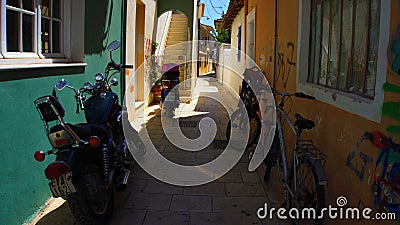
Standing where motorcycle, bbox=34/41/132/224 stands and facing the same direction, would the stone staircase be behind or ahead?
ahead

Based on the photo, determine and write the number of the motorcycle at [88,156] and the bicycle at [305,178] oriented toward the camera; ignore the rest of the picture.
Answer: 0

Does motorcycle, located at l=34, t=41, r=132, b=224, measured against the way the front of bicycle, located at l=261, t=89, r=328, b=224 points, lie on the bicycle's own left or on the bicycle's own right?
on the bicycle's own left

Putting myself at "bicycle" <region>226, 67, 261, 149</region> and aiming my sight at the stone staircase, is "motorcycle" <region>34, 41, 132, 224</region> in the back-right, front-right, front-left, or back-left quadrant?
back-left

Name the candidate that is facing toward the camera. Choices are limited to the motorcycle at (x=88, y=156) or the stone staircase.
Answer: the stone staircase

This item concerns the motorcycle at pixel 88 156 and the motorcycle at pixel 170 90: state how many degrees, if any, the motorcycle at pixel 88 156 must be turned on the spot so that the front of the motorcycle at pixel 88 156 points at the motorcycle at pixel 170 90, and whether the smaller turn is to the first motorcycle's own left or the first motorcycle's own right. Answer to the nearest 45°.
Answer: approximately 45° to the first motorcycle's own left

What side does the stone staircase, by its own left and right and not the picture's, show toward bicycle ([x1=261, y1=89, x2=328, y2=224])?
front

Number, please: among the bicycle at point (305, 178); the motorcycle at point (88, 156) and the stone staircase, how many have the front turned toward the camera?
1

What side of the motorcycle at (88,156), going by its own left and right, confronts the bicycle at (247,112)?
front

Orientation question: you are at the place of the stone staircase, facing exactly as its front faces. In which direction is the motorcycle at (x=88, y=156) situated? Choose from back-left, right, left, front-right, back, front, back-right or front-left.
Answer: front

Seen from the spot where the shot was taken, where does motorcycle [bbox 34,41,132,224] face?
facing away from the viewer and to the right of the viewer

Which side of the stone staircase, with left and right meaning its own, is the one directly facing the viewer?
front

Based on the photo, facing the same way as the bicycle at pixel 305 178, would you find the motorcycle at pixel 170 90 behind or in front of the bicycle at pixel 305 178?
in front

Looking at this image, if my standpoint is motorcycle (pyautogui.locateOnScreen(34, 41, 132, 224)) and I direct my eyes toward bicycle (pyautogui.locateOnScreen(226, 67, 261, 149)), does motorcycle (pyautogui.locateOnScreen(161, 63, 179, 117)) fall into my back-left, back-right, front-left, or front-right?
front-left
